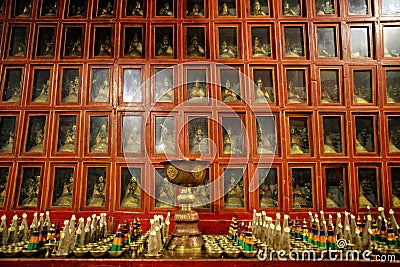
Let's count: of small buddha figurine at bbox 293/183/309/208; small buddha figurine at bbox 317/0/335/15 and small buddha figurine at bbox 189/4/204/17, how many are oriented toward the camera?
3

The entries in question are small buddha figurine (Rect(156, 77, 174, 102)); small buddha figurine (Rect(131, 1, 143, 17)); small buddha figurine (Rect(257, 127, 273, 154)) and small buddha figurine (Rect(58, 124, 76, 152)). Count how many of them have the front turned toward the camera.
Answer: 4

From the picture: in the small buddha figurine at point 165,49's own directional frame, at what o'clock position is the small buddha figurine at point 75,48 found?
the small buddha figurine at point 75,48 is roughly at 3 o'clock from the small buddha figurine at point 165,49.

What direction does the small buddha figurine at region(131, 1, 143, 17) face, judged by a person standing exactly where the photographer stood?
facing the viewer

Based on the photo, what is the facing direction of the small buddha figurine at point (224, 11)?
toward the camera

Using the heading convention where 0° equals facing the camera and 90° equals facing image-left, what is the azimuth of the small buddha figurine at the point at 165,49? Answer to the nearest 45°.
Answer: approximately 0°

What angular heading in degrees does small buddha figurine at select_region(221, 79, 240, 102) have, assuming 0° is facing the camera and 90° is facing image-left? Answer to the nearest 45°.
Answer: approximately 0°

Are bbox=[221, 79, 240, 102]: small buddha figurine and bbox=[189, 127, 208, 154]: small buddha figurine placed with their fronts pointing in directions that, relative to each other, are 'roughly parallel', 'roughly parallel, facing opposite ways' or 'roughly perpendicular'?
roughly parallel

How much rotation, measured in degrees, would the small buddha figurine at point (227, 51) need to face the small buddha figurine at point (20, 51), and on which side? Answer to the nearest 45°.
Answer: approximately 90° to its right

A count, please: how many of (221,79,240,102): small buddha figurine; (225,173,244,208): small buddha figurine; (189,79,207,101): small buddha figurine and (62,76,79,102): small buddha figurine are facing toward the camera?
4

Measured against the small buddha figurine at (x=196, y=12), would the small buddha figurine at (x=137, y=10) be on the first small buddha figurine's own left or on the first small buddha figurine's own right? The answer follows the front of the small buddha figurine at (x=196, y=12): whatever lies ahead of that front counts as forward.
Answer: on the first small buddha figurine's own right

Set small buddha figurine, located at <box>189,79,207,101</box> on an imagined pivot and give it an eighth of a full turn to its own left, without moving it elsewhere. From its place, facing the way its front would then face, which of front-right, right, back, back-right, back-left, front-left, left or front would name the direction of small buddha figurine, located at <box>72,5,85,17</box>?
back-right
